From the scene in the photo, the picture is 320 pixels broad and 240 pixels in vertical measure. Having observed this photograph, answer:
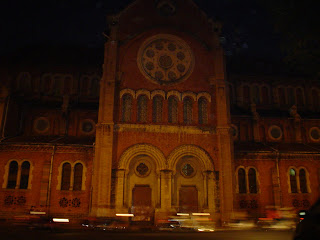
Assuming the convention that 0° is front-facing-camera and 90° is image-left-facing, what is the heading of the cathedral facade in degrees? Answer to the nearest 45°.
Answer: approximately 0°
